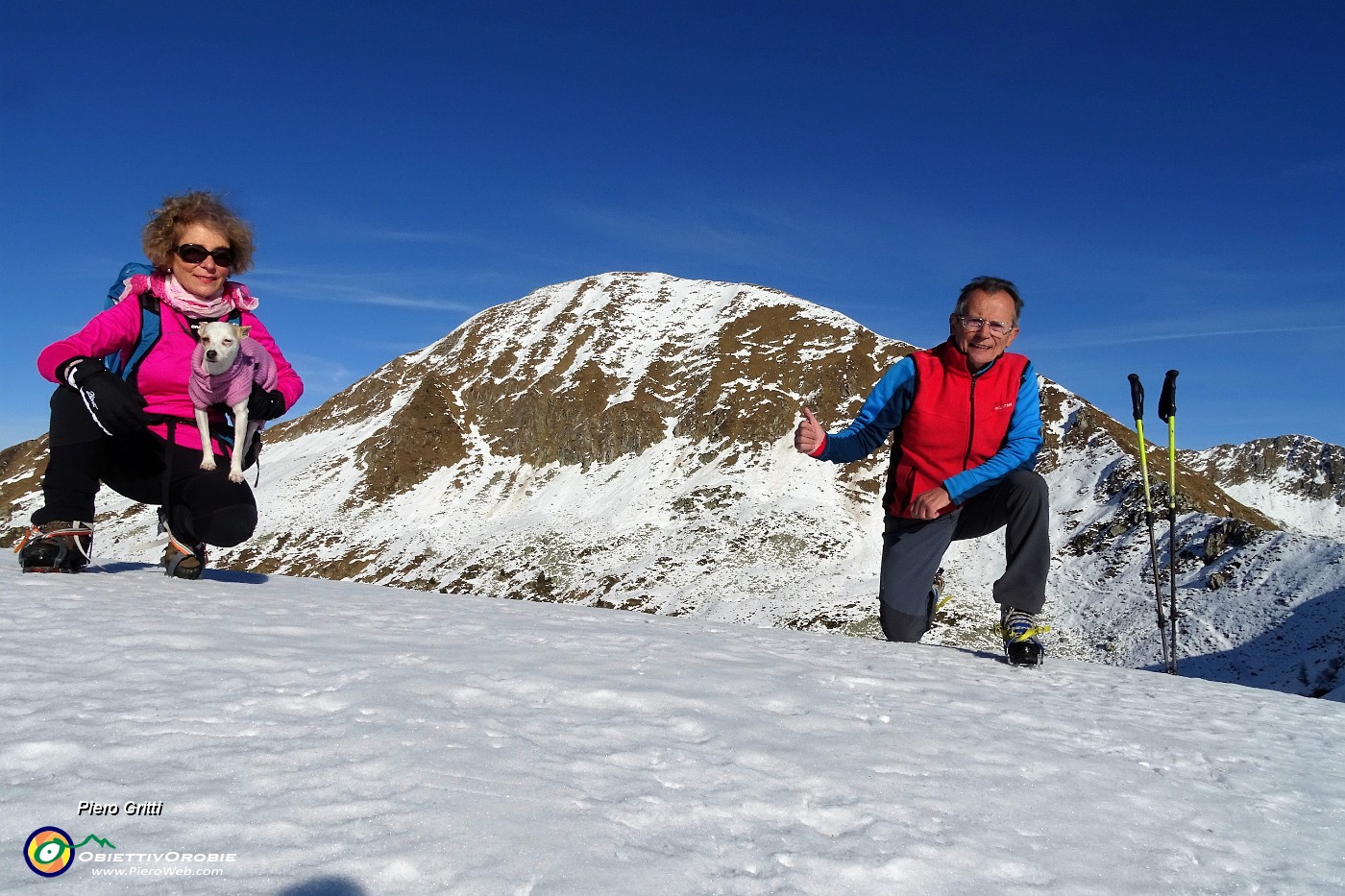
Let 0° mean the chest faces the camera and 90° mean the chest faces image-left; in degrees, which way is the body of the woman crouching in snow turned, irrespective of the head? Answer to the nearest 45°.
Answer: approximately 0°
